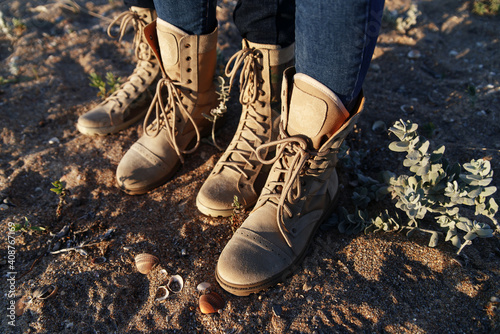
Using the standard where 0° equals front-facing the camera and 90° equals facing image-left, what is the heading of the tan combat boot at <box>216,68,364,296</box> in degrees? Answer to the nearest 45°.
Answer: approximately 45°

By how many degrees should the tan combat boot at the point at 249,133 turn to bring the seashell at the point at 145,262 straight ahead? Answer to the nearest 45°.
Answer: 0° — it already faces it

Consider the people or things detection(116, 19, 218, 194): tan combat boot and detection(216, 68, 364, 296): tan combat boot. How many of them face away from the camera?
0

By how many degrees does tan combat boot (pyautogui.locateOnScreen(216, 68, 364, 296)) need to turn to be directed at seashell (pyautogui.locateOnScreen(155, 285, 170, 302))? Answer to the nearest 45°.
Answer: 0° — it already faces it

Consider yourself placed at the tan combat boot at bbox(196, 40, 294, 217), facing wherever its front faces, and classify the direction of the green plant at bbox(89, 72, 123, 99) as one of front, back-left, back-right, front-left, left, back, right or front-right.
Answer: right

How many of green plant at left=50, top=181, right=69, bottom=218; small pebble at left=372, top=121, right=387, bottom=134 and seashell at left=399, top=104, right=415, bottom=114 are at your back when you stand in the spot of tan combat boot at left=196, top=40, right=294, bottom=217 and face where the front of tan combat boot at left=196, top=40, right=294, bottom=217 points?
2

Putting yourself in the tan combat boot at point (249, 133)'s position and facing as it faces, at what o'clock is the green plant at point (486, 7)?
The green plant is roughly at 6 o'clock from the tan combat boot.

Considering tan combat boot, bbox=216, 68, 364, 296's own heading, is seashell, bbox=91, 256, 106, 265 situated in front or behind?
in front

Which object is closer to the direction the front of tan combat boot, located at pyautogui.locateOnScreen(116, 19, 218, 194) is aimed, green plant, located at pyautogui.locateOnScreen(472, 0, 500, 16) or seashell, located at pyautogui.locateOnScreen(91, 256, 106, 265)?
the seashell

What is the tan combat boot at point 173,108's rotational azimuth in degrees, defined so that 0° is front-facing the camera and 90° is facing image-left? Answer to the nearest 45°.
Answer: approximately 45°

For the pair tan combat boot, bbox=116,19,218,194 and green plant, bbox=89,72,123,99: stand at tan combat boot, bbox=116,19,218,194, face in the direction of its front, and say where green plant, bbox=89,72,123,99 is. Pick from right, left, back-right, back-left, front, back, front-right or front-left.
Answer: right

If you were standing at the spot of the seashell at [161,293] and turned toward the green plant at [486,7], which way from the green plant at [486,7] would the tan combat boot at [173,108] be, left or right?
left

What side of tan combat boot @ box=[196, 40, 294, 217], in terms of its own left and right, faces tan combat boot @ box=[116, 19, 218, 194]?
right

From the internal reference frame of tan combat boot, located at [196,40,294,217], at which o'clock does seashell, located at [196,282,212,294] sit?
The seashell is roughly at 11 o'clock from the tan combat boot.

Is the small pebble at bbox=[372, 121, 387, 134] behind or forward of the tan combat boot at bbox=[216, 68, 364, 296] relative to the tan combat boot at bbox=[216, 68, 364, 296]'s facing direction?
behind
